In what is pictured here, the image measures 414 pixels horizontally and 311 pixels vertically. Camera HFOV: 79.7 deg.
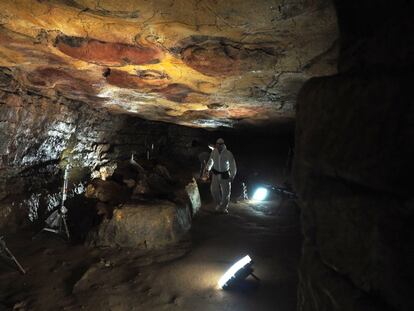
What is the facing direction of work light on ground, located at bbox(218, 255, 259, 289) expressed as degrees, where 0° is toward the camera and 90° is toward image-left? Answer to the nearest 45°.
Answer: approximately 90°

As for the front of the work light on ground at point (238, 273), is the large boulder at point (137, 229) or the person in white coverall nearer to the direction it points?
the large boulder

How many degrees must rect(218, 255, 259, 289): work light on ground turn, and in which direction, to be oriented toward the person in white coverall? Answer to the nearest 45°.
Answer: approximately 90° to its right

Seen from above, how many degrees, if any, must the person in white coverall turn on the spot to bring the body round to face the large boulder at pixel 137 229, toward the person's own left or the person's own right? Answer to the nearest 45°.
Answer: approximately 45° to the person's own right

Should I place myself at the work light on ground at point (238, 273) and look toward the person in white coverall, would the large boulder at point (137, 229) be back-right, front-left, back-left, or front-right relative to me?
front-left

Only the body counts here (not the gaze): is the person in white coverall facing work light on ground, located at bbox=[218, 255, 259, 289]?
yes

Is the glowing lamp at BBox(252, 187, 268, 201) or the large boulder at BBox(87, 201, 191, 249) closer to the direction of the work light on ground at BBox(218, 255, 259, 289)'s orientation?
the large boulder

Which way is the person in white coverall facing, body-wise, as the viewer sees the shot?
toward the camera
